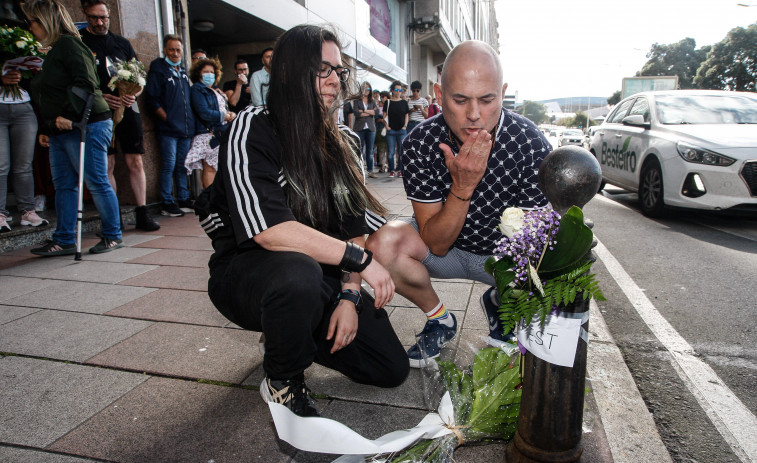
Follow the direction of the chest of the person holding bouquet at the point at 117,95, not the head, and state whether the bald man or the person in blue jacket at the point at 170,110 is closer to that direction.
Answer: the bald man

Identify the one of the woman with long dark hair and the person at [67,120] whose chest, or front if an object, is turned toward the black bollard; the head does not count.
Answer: the woman with long dark hair

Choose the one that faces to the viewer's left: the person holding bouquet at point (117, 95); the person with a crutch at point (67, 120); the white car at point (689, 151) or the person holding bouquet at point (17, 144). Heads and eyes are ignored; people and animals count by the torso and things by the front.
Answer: the person with a crutch at point (67, 120)

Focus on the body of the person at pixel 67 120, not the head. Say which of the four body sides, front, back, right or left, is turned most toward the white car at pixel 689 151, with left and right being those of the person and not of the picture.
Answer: back

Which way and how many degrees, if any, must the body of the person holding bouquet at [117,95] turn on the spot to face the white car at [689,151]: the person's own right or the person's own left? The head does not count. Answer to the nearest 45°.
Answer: approximately 45° to the person's own left

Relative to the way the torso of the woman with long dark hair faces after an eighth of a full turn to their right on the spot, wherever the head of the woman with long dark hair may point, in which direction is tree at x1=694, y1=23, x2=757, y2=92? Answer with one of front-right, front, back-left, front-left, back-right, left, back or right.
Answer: back-left

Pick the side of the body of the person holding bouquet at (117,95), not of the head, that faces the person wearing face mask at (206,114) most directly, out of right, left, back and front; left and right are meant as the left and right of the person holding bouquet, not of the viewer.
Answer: left

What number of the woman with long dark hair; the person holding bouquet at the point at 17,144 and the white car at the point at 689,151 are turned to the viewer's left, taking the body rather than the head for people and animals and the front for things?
0

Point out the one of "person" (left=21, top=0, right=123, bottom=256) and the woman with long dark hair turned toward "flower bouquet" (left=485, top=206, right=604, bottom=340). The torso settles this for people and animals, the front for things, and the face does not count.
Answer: the woman with long dark hair

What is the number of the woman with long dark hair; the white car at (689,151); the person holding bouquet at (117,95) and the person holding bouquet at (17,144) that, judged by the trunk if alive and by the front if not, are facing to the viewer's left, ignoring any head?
0

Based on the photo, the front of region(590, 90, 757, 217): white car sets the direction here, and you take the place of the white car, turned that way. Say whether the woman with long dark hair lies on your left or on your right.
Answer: on your right

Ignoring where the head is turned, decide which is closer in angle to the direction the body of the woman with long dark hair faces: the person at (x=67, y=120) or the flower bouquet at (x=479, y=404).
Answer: the flower bouquet

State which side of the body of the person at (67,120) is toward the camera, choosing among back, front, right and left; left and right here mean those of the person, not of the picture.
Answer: left
